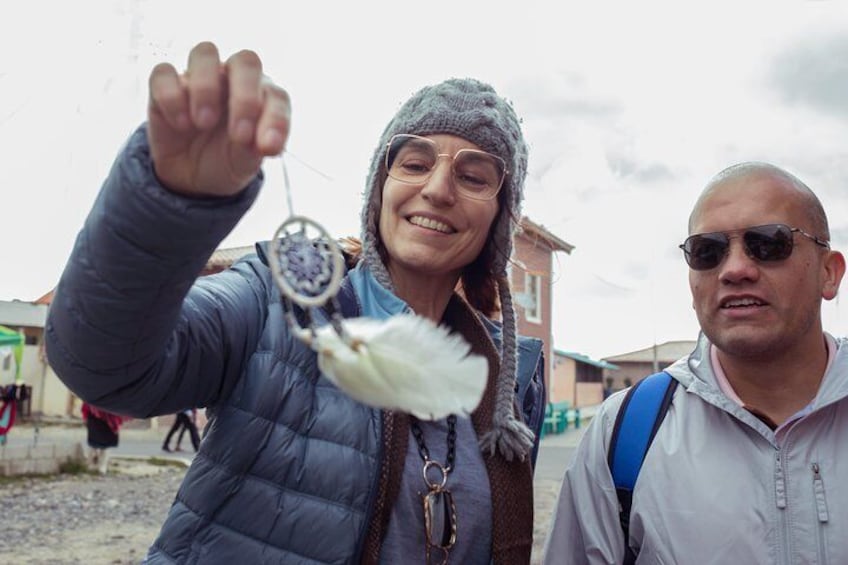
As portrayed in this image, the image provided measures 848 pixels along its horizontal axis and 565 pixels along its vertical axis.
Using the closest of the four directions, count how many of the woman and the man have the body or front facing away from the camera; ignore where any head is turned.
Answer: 0

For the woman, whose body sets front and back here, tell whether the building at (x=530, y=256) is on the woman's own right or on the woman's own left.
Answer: on the woman's own left

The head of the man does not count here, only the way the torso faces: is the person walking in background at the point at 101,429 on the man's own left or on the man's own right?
on the man's own right

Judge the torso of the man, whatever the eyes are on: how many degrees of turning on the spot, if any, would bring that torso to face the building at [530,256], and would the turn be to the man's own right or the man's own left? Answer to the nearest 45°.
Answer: approximately 135° to the man's own right

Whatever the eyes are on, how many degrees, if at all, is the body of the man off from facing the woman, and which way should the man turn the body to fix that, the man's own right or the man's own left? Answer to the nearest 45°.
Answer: approximately 45° to the man's own right

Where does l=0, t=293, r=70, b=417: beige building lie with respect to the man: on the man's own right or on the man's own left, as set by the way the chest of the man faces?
on the man's own right

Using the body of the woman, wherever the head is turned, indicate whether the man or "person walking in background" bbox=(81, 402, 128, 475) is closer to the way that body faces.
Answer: the man

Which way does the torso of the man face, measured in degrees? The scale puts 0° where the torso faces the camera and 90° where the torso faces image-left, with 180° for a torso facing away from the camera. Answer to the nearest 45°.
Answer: approximately 0°

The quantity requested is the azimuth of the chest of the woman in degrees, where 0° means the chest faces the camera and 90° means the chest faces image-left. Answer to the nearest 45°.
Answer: approximately 315°
